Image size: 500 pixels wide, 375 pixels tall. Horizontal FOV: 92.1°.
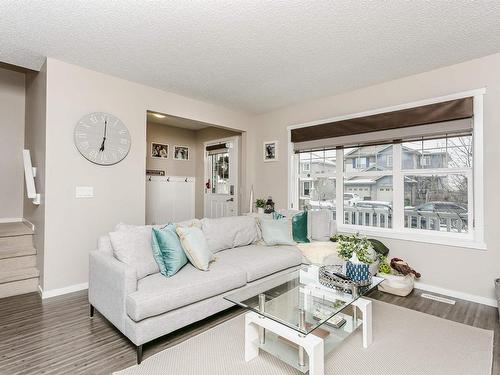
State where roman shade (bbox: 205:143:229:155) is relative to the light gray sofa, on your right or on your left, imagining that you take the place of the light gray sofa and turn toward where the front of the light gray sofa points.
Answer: on your left

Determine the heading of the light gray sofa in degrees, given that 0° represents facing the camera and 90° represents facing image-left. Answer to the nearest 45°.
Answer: approximately 315°

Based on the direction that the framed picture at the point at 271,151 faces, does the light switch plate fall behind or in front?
in front

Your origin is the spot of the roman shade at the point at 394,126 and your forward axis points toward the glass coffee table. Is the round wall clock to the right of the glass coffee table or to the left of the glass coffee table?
right

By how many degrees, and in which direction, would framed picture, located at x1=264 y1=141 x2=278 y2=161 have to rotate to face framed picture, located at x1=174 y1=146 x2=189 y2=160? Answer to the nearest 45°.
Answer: approximately 90° to its right

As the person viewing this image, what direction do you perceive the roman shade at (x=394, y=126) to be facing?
facing the viewer and to the left of the viewer

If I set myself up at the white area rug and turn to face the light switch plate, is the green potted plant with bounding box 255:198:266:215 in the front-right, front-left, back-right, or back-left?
front-right

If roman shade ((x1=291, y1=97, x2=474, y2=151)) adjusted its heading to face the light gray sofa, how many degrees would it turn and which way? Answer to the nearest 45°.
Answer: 0° — it already faces it

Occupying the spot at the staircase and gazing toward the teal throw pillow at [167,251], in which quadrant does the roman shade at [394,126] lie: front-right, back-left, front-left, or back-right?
front-left

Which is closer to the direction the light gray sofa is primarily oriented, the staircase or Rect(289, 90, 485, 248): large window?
the large window
